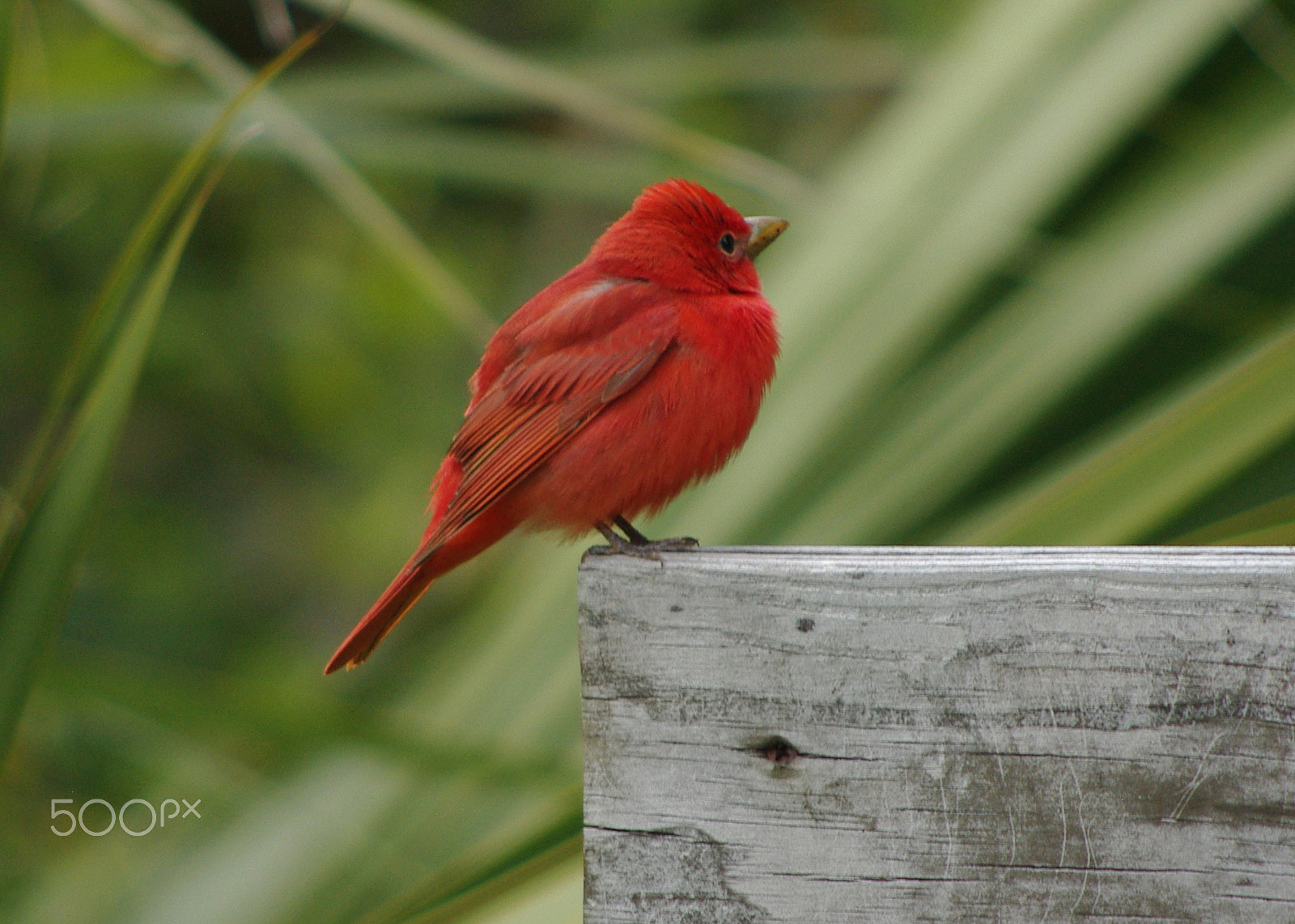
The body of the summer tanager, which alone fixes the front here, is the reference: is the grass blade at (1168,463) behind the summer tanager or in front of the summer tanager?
in front

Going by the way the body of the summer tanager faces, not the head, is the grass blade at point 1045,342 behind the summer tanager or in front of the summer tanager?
in front

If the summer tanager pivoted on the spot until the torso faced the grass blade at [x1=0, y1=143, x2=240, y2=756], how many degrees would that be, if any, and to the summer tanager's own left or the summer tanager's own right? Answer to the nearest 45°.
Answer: approximately 135° to the summer tanager's own right

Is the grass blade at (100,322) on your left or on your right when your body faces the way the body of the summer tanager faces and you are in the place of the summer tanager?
on your left

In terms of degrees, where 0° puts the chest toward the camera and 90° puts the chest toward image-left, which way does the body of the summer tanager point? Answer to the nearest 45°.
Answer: approximately 270°
